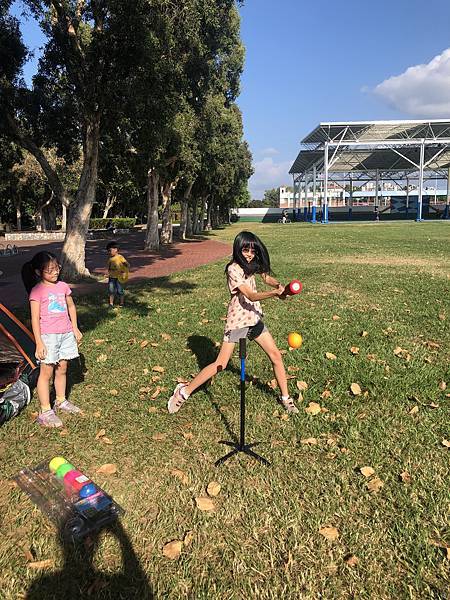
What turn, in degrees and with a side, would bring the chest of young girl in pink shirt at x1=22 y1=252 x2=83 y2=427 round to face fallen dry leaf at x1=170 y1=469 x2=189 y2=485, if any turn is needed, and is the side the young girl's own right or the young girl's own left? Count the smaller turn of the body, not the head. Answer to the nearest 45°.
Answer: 0° — they already face it

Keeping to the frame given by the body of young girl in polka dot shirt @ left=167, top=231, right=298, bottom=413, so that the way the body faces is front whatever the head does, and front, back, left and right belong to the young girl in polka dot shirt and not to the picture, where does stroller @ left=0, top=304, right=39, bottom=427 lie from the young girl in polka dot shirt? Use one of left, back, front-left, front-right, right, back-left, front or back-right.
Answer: back-right

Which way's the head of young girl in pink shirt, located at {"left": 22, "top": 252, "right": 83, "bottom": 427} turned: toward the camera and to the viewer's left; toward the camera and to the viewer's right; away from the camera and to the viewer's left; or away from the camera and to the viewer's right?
toward the camera and to the viewer's right

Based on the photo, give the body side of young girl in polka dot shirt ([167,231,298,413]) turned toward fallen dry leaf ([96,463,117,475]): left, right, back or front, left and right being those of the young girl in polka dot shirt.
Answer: right

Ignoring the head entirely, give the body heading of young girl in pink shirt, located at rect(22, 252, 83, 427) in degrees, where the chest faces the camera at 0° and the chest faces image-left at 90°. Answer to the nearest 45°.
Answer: approximately 315°
